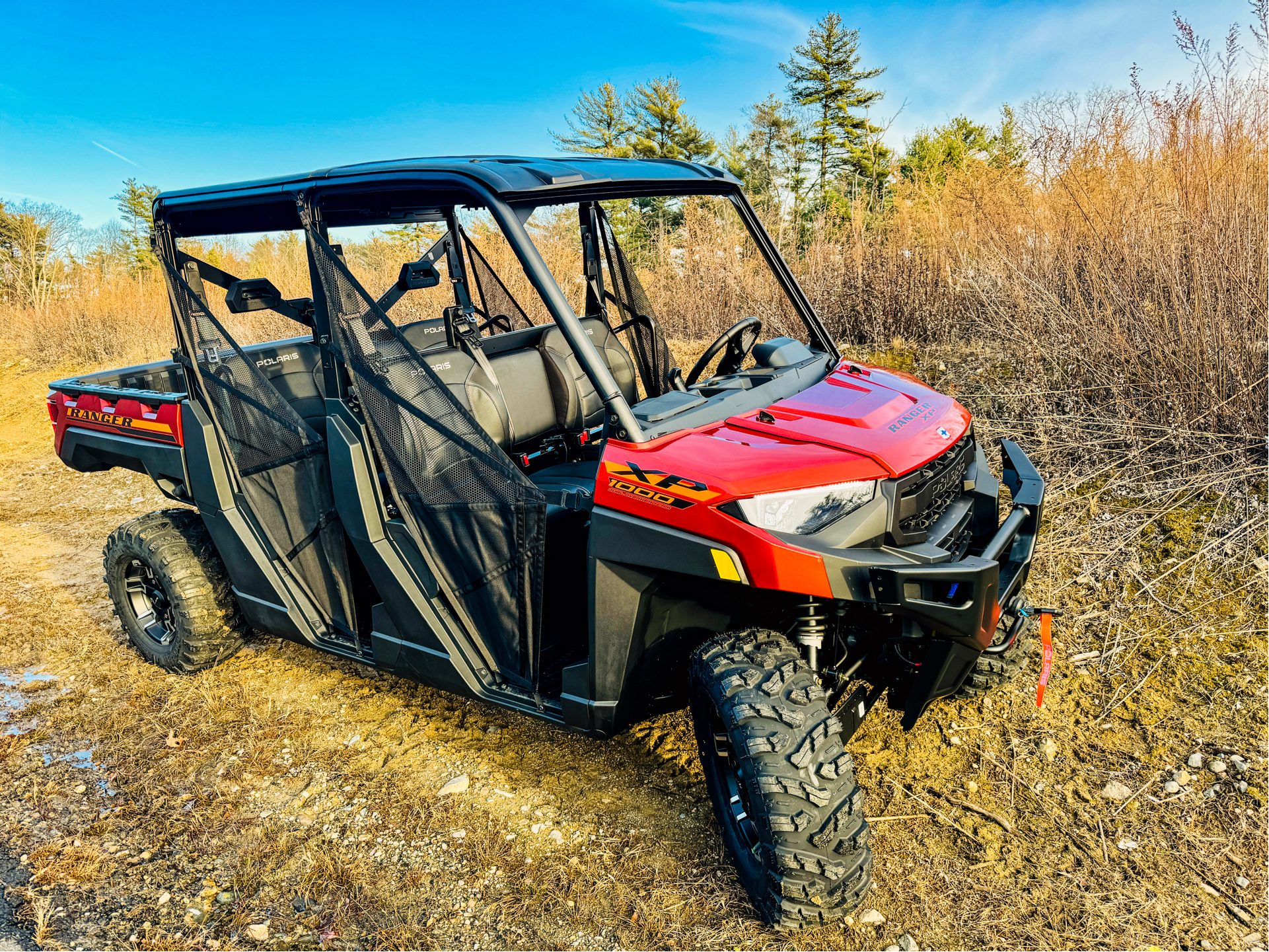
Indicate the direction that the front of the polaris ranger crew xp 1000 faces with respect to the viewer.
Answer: facing the viewer and to the right of the viewer

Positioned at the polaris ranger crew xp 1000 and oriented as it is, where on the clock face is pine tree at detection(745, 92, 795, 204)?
The pine tree is roughly at 8 o'clock from the polaris ranger crew xp 1000.
